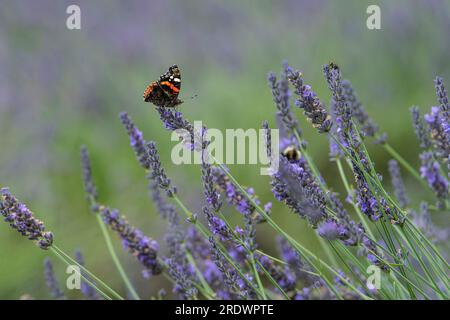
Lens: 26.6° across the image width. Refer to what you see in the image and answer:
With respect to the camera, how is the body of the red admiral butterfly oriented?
to the viewer's right
